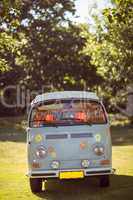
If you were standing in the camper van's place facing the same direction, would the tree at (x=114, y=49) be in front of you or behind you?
behind

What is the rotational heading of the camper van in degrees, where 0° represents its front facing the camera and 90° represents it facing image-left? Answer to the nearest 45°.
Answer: approximately 0°

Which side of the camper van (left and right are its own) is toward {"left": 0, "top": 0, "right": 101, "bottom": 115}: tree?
back
